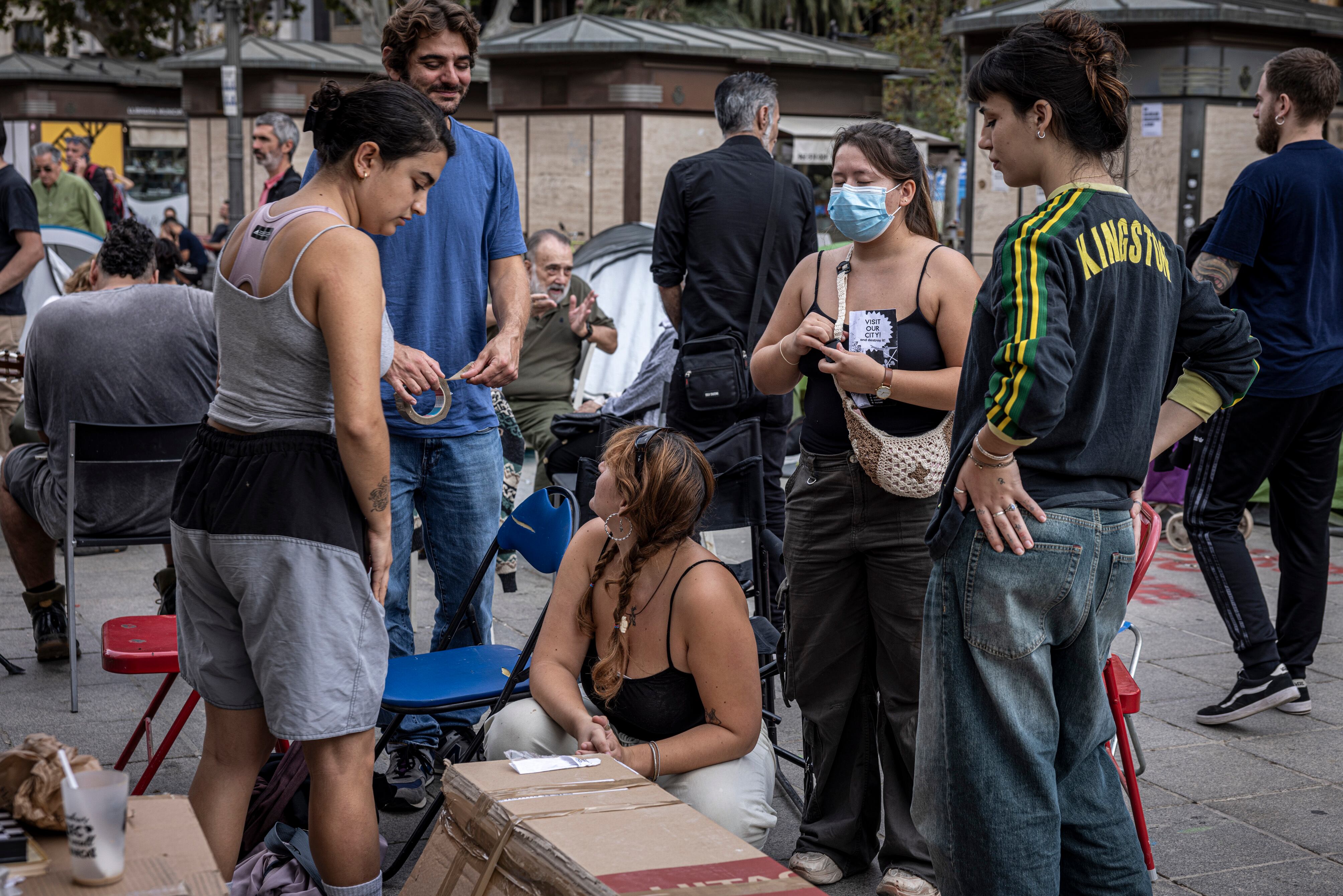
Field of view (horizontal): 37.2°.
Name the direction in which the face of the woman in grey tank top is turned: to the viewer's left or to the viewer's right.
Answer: to the viewer's right

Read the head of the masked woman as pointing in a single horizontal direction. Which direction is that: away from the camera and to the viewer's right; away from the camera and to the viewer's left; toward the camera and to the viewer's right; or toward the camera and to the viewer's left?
toward the camera and to the viewer's left

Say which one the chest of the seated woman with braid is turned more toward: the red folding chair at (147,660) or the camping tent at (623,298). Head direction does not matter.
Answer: the red folding chair

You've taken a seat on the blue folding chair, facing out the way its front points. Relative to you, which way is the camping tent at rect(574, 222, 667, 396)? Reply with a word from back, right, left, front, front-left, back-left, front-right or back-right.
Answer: back-right

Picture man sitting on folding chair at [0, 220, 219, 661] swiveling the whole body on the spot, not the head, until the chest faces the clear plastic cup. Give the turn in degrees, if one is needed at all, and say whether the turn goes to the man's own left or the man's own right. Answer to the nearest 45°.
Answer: approximately 180°

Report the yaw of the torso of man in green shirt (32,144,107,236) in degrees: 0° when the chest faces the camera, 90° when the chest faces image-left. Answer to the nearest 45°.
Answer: approximately 45°

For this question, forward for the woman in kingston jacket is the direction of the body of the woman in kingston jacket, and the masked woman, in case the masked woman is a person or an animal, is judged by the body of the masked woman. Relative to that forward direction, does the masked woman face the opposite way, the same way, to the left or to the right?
to the left

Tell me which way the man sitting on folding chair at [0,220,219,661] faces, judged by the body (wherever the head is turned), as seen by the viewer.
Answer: away from the camera

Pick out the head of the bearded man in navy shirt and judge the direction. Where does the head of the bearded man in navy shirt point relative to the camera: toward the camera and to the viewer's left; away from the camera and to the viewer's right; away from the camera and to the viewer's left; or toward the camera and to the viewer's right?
away from the camera and to the viewer's left

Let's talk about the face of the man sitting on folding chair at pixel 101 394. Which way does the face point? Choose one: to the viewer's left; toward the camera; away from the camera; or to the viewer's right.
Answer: away from the camera

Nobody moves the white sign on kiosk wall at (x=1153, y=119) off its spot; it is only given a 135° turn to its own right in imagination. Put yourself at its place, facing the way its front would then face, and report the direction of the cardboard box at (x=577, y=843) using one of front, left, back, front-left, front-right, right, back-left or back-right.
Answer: back-left

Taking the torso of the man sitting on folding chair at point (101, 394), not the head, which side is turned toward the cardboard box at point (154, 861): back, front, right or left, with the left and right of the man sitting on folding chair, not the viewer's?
back

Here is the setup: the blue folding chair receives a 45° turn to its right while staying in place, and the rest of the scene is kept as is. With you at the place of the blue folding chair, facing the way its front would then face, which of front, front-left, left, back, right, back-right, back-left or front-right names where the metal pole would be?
right

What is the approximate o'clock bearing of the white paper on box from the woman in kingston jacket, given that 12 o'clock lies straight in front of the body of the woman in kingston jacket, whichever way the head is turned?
The white paper on box is roughly at 10 o'clock from the woman in kingston jacket.
